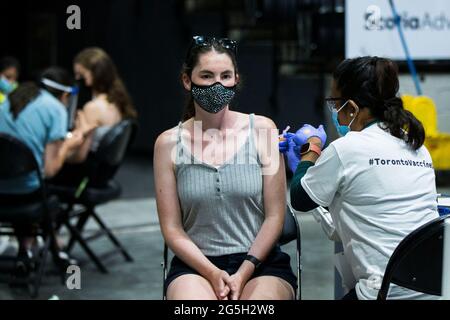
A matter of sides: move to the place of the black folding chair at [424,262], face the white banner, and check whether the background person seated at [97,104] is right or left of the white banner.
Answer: left

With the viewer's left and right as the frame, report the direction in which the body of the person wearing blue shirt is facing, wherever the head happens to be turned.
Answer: facing away from the viewer and to the right of the viewer

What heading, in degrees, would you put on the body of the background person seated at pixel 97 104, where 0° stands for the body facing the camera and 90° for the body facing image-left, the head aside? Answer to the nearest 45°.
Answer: approximately 90°

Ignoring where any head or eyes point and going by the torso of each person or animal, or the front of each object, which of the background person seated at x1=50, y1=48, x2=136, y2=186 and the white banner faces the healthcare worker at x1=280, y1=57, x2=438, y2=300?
the white banner

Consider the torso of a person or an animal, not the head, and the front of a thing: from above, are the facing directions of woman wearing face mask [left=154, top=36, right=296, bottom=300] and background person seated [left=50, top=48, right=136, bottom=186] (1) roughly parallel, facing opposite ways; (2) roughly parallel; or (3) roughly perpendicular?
roughly perpendicular

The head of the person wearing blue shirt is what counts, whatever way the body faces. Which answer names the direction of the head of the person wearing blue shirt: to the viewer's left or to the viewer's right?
to the viewer's right

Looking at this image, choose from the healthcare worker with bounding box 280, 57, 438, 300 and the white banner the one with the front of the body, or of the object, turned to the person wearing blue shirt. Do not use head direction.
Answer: the healthcare worker

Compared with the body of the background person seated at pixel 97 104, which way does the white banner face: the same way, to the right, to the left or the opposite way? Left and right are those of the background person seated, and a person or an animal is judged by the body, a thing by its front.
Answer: to the left

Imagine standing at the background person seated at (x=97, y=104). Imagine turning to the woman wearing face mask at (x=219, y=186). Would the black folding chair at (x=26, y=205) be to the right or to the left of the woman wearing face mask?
right

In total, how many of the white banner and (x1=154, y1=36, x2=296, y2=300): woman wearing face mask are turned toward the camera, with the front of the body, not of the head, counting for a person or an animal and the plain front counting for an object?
2

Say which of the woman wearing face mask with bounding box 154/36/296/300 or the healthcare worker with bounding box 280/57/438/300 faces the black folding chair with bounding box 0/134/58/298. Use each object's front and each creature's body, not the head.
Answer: the healthcare worker
